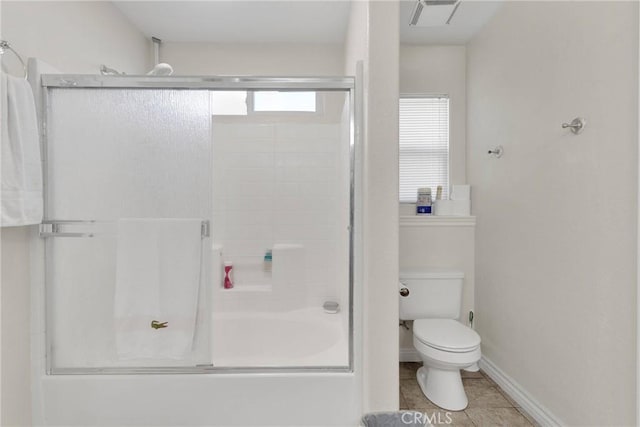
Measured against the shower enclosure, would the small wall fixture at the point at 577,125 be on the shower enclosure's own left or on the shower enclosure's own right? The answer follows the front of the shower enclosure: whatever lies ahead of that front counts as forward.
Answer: on the shower enclosure's own left

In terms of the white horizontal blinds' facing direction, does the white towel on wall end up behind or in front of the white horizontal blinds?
in front

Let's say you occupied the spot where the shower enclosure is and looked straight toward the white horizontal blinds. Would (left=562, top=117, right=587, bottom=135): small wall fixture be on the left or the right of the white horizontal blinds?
right

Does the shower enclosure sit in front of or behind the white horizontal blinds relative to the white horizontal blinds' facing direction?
in front

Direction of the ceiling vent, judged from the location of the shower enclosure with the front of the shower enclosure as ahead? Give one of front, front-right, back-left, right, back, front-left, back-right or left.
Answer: left

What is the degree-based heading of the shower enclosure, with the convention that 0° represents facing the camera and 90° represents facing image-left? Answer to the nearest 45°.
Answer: approximately 0°

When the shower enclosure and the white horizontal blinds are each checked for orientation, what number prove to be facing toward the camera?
2

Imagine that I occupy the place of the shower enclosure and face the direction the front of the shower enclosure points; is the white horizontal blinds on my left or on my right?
on my left

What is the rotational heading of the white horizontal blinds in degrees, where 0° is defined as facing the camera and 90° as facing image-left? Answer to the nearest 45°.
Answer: approximately 0°
